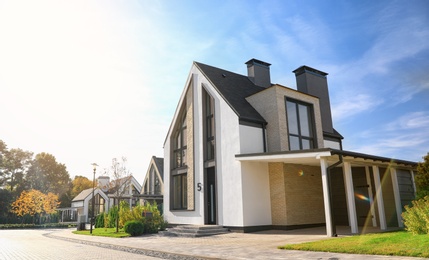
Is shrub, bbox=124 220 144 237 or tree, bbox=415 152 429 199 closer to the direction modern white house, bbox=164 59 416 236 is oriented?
the shrub

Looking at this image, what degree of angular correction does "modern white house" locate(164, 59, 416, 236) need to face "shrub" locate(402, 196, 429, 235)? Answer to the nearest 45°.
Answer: approximately 90° to its left

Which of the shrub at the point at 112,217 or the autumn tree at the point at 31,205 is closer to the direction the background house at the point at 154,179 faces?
the shrub

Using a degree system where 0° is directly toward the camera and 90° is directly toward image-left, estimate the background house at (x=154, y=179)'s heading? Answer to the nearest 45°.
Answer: approximately 45°

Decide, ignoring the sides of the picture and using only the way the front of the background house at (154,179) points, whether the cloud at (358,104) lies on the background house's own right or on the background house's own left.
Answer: on the background house's own left

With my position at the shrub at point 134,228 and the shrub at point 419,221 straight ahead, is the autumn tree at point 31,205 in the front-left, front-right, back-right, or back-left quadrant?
back-left

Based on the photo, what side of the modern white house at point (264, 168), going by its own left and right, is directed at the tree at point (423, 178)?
left

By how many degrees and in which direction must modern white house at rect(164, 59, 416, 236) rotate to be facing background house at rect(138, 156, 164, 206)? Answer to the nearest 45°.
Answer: approximately 90° to its right

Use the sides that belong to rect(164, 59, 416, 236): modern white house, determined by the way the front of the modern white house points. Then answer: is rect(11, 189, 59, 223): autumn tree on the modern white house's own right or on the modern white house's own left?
on the modern white house's own right
